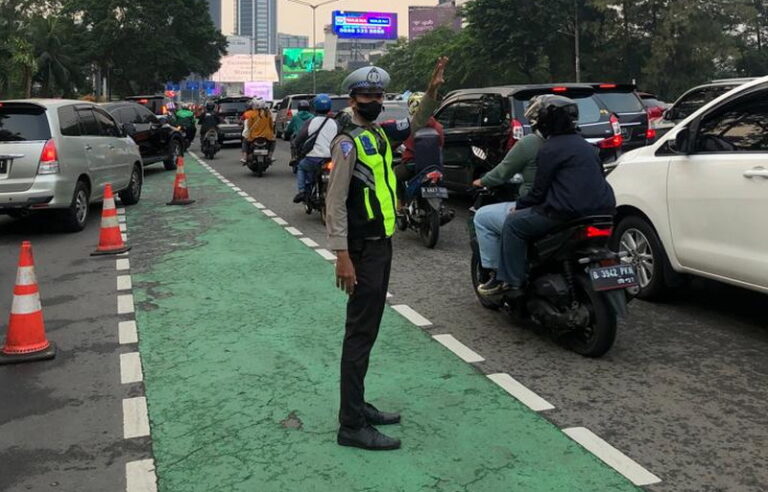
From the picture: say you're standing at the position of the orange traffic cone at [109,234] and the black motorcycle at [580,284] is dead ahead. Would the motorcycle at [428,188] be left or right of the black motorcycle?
left

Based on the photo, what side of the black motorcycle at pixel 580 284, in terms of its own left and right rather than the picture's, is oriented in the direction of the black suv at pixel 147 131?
front

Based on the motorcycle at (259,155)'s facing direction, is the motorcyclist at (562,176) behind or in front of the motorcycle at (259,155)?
behind

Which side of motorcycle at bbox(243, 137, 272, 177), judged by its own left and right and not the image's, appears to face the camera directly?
back

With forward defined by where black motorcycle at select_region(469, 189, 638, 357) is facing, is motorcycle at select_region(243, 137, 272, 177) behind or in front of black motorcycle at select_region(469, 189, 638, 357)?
in front

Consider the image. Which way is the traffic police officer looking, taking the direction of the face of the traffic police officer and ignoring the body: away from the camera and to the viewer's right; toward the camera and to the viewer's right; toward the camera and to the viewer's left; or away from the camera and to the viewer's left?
toward the camera and to the viewer's right

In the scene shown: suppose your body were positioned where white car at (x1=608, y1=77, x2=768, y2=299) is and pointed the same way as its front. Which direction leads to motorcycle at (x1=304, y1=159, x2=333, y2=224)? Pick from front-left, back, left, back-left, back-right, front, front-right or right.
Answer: front

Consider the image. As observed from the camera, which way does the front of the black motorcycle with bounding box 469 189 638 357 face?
facing away from the viewer and to the left of the viewer

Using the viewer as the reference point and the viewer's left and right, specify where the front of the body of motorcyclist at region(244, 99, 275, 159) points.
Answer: facing away from the viewer

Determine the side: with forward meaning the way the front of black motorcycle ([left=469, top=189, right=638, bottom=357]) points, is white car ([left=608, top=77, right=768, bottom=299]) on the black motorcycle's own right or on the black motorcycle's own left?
on the black motorcycle's own right

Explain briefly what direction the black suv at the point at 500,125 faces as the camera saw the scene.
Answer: facing away from the viewer and to the left of the viewer

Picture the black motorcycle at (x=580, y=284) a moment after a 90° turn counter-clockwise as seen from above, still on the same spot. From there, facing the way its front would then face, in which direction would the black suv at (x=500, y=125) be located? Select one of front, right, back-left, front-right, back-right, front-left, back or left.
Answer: back-right

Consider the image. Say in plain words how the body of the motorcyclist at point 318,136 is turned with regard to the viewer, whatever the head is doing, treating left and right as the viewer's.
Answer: facing away from the viewer and to the left of the viewer
